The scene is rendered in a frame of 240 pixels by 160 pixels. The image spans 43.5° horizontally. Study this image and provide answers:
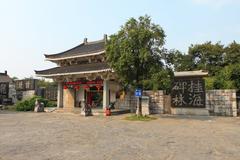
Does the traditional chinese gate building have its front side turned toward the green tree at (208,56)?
no

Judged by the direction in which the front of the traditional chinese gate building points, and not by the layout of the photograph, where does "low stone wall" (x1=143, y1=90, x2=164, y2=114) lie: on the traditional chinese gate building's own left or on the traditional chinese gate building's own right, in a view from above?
on the traditional chinese gate building's own left

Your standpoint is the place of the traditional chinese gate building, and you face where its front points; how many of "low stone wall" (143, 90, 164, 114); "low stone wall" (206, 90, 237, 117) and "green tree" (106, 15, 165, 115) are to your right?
0

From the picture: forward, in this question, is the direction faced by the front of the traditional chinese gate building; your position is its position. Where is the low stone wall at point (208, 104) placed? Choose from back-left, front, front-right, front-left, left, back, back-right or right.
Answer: left

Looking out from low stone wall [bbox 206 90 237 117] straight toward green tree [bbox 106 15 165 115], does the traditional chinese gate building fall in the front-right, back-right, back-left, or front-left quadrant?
front-right

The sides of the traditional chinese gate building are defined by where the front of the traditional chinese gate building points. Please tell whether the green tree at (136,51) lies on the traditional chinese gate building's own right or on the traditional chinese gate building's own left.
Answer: on the traditional chinese gate building's own left

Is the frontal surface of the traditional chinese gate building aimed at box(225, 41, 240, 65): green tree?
no

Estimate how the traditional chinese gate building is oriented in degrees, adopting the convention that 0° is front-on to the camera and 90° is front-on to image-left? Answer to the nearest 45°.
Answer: approximately 45°

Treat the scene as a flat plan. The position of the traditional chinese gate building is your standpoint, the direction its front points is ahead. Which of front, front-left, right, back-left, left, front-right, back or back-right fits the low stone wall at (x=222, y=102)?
left
